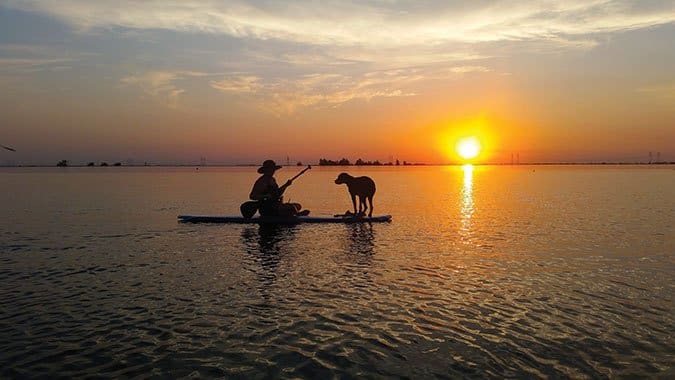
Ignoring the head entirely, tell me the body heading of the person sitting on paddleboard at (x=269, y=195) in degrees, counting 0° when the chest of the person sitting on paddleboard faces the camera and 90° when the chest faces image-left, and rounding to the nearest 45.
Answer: approximately 270°
